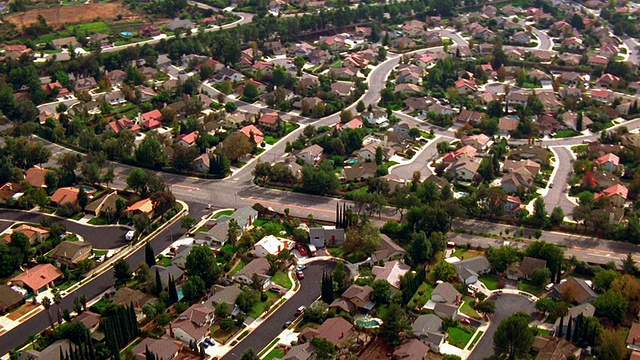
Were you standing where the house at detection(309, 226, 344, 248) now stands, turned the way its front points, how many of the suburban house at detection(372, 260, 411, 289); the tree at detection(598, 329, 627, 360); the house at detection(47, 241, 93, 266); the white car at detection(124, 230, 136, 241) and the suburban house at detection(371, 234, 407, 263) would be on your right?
2

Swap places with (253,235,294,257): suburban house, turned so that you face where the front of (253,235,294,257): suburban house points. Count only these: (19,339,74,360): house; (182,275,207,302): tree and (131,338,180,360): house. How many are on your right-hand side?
3

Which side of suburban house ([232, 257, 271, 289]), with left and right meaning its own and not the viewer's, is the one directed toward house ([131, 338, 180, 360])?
right

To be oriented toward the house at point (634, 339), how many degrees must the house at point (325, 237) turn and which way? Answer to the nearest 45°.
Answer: approximately 45° to its left

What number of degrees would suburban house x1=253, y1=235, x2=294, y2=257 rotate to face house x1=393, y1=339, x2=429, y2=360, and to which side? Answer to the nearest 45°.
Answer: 0° — it already faces it

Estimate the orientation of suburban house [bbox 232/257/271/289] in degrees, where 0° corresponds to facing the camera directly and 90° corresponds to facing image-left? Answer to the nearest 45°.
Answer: approximately 315°

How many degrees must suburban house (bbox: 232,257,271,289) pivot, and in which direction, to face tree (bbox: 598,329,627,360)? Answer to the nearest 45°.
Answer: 0° — it already faces it

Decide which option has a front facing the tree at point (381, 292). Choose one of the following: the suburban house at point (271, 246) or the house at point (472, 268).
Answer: the suburban house
